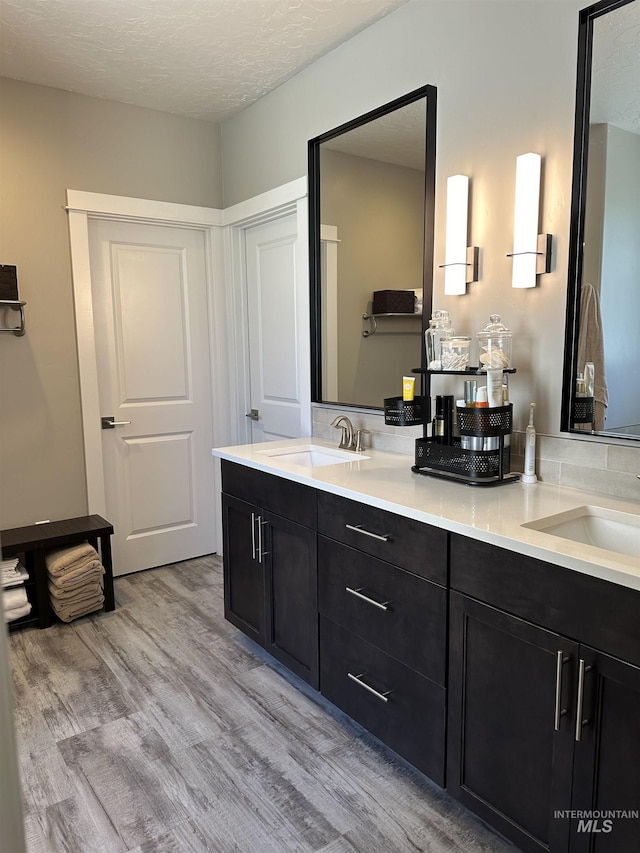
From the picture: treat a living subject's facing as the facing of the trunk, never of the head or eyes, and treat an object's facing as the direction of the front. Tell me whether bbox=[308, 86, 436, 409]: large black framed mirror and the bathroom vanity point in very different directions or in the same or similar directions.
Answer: same or similar directions

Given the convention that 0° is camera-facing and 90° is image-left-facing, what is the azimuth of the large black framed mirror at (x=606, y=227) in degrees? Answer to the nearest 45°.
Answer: approximately 45°

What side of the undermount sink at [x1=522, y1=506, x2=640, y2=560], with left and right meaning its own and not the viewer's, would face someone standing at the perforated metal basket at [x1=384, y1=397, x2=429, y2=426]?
right

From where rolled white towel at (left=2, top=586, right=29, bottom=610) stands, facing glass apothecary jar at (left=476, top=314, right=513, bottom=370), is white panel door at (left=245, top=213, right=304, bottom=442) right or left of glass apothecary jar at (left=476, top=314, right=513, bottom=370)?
left

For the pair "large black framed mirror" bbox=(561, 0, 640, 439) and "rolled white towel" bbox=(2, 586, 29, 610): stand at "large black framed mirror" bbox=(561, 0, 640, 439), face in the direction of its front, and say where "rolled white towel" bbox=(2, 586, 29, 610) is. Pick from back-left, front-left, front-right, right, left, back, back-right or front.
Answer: front-right

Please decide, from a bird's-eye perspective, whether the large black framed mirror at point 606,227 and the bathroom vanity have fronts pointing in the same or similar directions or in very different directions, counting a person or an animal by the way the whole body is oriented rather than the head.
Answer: same or similar directions

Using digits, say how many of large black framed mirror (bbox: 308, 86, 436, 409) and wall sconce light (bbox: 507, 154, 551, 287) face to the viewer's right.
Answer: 0

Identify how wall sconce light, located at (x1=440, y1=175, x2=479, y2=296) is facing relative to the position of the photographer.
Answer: facing the viewer and to the left of the viewer

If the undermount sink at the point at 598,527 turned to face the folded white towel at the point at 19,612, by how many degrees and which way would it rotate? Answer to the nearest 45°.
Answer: approximately 45° to its right

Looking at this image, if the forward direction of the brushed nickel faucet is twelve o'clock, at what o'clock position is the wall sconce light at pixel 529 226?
The wall sconce light is roughly at 9 o'clock from the brushed nickel faucet.
